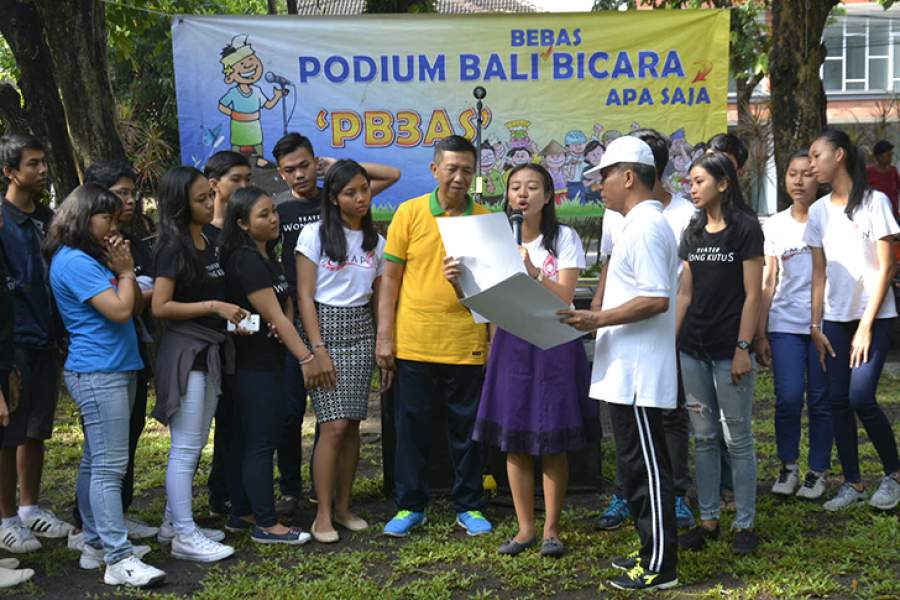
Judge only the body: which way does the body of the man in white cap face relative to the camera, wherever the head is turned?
to the viewer's left

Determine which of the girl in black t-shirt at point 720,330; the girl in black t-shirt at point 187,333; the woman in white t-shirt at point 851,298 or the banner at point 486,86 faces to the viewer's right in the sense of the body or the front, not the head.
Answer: the girl in black t-shirt at point 187,333

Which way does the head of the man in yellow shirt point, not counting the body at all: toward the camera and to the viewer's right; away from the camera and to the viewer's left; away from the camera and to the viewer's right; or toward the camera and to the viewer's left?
toward the camera and to the viewer's right

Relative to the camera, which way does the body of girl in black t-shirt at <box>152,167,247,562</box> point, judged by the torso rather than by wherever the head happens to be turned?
to the viewer's right

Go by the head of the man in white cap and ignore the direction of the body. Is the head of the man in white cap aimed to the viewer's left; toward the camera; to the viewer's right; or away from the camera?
to the viewer's left

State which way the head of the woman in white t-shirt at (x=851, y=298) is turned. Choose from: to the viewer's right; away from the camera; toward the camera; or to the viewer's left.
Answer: to the viewer's left

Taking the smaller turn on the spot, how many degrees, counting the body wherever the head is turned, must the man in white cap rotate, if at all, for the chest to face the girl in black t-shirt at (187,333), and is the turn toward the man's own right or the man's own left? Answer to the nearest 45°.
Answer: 0° — they already face them

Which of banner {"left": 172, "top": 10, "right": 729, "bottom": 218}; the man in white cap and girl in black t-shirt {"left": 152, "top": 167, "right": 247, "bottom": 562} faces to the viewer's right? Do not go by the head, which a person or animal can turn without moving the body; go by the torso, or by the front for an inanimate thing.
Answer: the girl in black t-shirt

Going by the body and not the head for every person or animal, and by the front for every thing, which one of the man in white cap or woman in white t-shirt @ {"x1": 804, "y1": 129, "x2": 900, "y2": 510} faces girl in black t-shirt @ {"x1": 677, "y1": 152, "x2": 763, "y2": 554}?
the woman in white t-shirt
